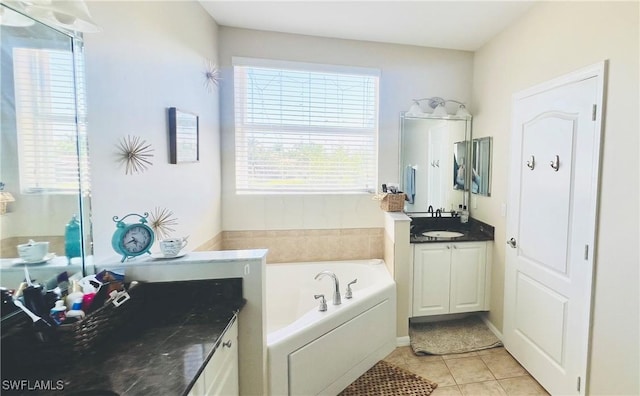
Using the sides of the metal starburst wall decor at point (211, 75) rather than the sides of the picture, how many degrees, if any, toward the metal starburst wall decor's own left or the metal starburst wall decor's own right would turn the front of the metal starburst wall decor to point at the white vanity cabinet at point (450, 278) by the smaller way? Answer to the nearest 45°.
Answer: approximately 45° to the metal starburst wall decor's own left

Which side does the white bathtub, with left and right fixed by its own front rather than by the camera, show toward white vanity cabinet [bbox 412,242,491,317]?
left

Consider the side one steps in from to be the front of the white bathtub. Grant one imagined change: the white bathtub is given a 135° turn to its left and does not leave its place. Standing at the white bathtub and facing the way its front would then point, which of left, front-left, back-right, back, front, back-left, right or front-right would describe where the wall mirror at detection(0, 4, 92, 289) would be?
back-left

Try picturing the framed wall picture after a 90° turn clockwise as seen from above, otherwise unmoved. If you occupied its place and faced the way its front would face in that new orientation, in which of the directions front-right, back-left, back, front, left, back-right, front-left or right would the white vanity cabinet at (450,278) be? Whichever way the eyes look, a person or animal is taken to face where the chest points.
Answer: back-left

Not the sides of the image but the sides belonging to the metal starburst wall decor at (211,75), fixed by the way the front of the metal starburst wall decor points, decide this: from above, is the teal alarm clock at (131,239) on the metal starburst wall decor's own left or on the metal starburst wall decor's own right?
on the metal starburst wall decor's own right

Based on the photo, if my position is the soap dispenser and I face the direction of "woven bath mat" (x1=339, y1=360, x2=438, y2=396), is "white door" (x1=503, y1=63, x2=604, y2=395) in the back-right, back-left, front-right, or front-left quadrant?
front-left

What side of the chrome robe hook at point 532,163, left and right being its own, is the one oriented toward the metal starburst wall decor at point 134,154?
front

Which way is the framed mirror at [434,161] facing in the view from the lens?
facing the viewer

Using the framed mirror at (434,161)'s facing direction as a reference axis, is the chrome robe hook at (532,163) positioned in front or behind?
in front

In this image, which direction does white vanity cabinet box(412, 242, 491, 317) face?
toward the camera

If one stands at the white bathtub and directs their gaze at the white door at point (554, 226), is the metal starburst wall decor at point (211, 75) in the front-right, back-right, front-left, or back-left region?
back-left

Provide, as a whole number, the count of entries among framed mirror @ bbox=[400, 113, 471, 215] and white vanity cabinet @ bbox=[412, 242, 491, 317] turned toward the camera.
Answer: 2

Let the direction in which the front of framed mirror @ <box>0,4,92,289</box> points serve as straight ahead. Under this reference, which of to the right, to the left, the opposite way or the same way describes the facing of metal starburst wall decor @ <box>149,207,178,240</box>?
the same way

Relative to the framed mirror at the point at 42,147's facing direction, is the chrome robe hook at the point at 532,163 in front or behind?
in front

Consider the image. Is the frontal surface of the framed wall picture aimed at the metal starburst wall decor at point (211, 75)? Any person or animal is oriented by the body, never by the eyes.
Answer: no
